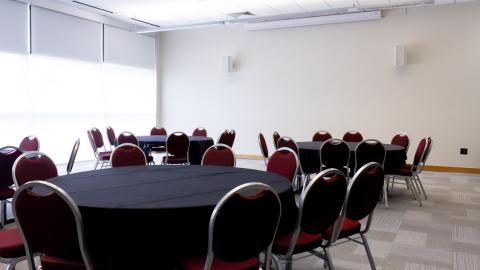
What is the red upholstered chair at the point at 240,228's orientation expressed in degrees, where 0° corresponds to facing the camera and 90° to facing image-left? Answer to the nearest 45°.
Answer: approximately 135°

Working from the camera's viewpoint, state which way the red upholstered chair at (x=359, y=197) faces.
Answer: facing away from the viewer and to the left of the viewer

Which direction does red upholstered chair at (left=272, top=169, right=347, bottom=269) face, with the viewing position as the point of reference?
facing away from the viewer and to the left of the viewer

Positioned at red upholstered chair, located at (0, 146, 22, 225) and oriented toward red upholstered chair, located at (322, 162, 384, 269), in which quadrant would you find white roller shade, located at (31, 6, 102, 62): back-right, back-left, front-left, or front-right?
back-left

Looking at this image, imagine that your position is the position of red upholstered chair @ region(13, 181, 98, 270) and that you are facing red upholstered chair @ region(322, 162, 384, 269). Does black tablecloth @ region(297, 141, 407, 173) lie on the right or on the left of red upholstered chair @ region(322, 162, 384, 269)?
left

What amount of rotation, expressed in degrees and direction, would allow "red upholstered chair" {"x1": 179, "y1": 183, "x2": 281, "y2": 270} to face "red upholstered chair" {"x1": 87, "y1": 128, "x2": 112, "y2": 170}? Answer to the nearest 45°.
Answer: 0° — it already faces it

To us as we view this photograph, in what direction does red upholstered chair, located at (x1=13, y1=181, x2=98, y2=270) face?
facing away from the viewer and to the right of the viewer

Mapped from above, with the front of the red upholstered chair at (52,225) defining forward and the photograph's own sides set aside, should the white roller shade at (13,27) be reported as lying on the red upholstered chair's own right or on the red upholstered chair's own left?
on the red upholstered chair's own left

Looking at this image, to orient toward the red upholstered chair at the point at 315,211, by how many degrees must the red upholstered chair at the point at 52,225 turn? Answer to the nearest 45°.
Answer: approximately 45° to its right

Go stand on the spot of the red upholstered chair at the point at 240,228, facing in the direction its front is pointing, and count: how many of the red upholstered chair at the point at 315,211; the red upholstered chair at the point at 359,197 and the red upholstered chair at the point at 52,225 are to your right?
2
